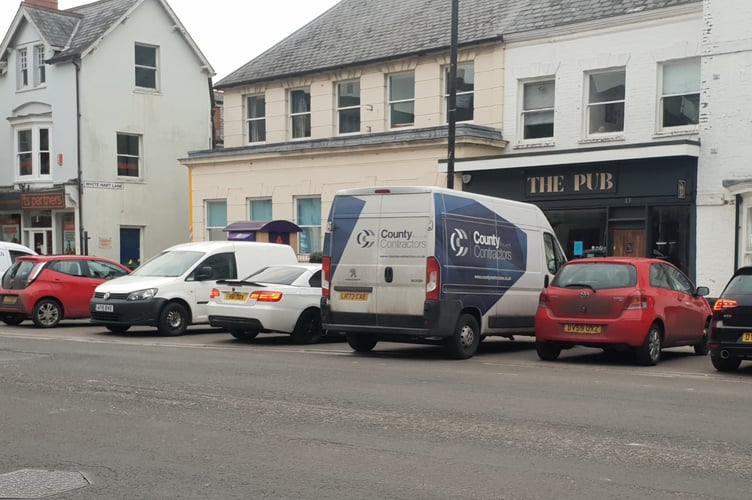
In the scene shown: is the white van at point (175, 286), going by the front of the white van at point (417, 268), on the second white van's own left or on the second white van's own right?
on the second white van's own left

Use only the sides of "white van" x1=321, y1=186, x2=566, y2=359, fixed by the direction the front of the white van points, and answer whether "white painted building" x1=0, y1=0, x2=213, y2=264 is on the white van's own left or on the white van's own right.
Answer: on the white van's own left

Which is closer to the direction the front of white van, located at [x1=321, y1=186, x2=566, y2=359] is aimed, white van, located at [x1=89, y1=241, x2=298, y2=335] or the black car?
the black car

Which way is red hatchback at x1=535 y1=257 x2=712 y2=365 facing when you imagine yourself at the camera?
facing away from the viewer and to the right of the viewer

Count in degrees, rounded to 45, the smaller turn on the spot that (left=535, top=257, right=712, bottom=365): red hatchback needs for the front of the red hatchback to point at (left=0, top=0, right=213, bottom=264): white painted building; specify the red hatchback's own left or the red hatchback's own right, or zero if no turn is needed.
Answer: approximately 90° to the red hatchback's own left

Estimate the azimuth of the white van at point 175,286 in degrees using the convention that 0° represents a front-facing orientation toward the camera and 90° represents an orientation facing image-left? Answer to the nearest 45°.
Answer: approximately 45°

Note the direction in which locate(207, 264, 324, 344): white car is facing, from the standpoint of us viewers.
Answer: facing away from the viewer and to the right of the viewer

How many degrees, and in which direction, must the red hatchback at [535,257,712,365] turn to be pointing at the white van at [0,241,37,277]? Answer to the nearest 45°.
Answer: approximately 135° to its left
